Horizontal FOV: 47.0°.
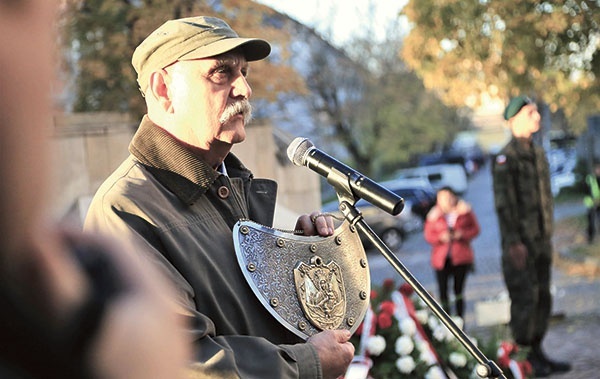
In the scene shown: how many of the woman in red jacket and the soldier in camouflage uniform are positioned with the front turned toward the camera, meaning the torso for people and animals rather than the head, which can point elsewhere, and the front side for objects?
1

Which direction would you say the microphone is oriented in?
to the viewer's left

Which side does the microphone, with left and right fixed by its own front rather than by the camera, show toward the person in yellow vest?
right

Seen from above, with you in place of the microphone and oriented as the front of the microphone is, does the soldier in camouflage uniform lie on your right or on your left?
on your right

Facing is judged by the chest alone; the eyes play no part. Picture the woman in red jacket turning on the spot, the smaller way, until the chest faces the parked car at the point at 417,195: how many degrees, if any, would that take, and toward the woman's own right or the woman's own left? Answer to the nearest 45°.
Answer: approximately 180°

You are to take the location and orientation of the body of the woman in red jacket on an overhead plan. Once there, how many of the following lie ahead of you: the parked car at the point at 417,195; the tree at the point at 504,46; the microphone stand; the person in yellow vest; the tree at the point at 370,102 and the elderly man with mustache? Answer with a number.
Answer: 2

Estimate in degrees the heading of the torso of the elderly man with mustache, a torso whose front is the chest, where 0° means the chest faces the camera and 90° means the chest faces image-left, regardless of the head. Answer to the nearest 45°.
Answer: approximately 315°

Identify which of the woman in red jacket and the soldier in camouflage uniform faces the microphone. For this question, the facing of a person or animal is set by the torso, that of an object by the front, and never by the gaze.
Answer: the woman in red jacket

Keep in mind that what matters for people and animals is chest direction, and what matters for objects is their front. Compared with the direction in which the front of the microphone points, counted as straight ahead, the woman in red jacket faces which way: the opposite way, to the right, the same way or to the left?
to the left
